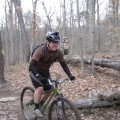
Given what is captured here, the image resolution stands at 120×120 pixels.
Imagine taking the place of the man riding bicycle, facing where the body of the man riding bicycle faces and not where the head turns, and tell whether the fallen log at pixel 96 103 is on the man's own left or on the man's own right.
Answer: on the man's own left

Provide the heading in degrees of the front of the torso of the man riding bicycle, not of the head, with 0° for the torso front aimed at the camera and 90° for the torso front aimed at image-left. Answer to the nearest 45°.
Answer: approximately 315°

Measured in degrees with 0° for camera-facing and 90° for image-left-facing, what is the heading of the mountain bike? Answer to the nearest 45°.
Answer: approximately 315°

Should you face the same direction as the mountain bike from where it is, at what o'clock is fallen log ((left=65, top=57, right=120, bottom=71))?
The fallen log is roughly at 8 o'clock from the mountain bike.
